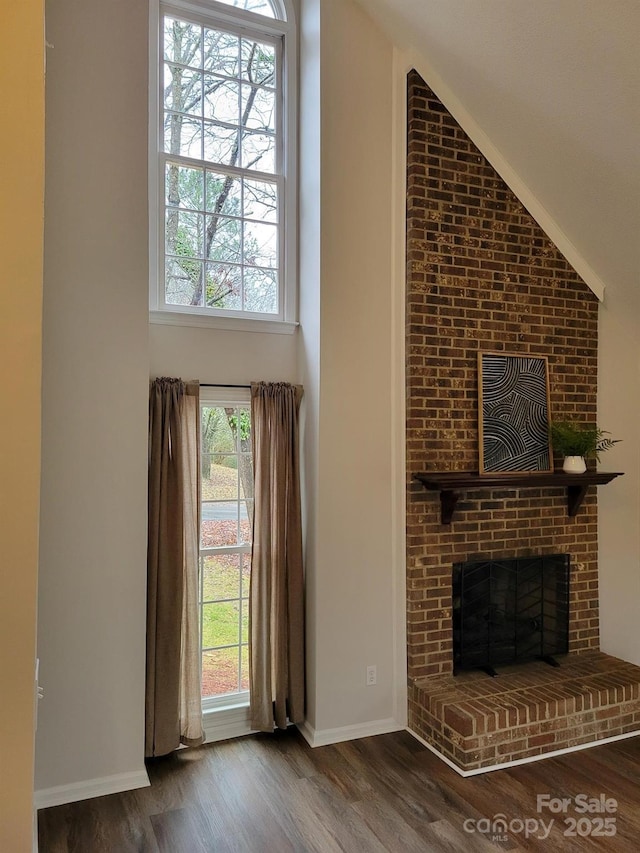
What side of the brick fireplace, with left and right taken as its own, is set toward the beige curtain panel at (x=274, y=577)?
right

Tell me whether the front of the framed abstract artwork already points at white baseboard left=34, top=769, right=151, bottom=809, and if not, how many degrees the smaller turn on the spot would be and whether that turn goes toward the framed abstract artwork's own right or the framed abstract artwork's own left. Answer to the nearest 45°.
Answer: approximately 90° to the framed abstract artwork's own right

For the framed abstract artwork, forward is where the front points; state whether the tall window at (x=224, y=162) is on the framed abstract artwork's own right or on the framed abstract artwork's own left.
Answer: on the framed abstract artwork's own right

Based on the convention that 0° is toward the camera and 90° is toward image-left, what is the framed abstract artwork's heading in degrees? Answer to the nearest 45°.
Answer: approximately 315°

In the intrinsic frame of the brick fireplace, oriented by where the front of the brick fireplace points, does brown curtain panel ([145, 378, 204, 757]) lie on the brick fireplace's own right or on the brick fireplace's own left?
on the brick fireplace's own right

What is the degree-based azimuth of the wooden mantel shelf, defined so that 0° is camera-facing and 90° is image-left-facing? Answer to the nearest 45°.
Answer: approximately 315°

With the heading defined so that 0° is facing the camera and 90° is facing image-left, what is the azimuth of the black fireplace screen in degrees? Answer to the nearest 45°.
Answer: approximately 315°

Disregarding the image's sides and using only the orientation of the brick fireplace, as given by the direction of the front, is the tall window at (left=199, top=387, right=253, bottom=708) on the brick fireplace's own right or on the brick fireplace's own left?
on the brick fireplace's own right

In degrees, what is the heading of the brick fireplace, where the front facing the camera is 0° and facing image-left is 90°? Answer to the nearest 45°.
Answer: approximately 315°
